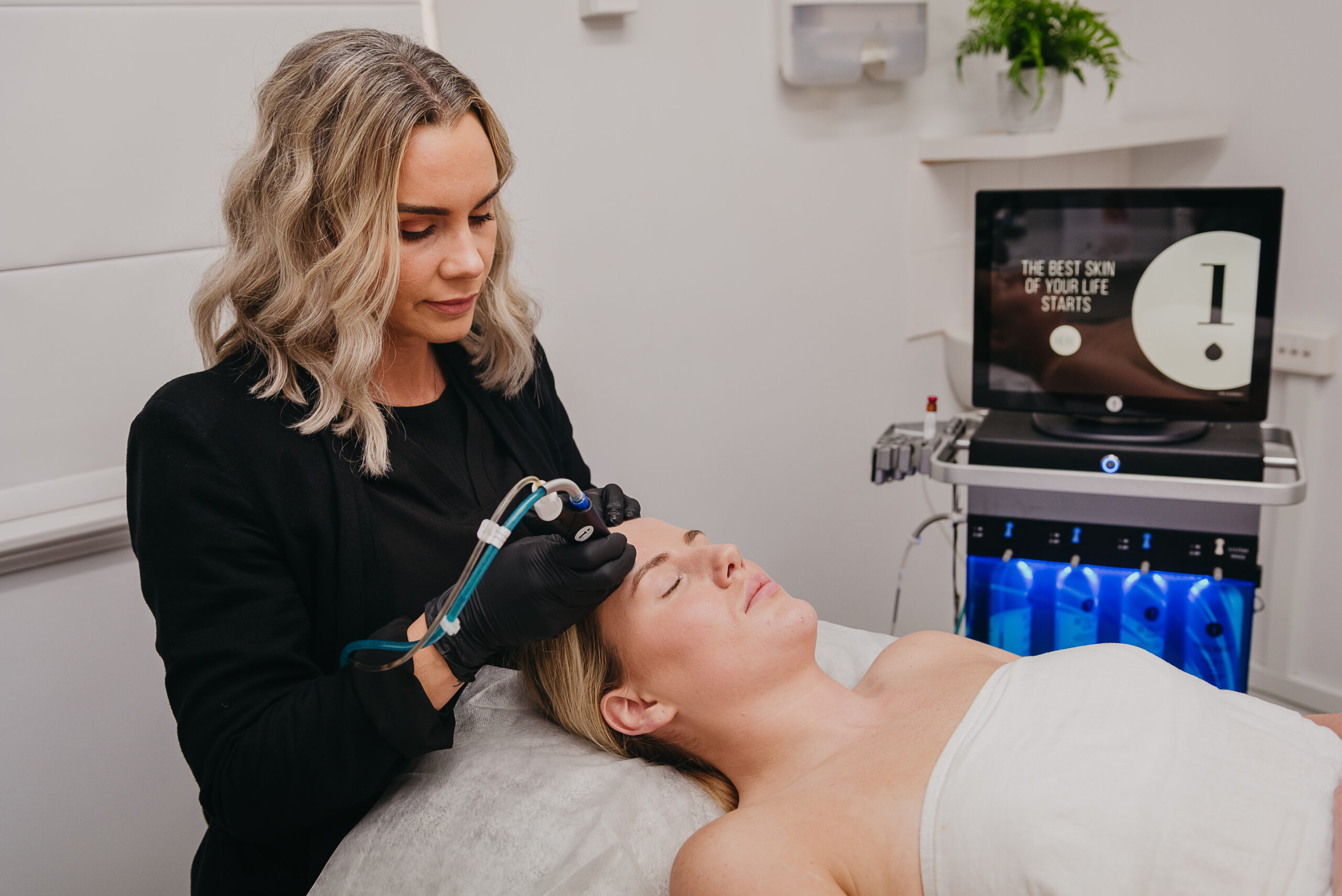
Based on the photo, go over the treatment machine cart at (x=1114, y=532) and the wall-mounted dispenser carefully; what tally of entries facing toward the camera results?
2

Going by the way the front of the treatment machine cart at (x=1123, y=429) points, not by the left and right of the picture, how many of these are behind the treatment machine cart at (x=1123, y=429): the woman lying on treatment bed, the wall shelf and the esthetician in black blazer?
1

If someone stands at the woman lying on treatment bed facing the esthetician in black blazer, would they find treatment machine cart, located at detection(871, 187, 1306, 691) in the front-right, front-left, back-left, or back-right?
back-right

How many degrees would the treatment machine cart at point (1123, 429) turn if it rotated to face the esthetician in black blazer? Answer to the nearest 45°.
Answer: approximately 45° to its right

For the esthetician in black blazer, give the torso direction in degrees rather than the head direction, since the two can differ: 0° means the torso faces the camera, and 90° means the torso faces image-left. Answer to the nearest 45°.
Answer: approximately 315°

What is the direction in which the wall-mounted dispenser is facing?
toward the camera

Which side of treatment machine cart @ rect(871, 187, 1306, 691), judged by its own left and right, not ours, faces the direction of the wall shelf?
back

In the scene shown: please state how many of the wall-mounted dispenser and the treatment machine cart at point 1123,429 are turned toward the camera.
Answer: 2

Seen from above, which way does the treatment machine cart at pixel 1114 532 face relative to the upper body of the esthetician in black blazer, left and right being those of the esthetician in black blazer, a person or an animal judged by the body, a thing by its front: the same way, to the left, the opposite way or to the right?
to the right

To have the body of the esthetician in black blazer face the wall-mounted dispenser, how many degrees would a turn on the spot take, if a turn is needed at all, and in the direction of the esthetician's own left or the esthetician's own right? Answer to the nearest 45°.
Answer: approximately 90° to the esthetician's own left

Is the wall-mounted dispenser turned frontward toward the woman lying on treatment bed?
yes

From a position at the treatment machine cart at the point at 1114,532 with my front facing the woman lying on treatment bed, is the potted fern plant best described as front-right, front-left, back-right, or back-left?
back-right

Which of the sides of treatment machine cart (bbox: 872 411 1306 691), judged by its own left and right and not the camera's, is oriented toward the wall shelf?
back

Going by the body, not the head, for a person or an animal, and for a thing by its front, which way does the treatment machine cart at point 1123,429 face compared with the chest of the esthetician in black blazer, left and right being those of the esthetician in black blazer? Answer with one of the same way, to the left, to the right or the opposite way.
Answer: to the right

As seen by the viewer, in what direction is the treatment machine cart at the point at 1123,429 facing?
toward the camera
